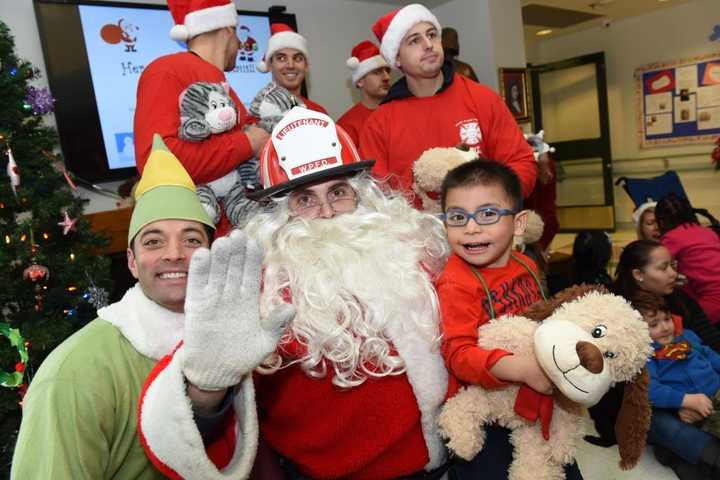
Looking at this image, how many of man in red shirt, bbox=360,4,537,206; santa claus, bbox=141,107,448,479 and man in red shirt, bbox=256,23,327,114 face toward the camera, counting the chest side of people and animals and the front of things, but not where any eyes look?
3

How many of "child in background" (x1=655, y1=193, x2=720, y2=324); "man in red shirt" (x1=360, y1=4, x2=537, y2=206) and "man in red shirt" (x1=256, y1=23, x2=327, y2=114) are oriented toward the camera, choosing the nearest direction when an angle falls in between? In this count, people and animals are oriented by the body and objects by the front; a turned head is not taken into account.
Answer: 2

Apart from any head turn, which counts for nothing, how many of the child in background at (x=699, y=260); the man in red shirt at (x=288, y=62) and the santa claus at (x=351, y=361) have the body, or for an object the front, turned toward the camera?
2

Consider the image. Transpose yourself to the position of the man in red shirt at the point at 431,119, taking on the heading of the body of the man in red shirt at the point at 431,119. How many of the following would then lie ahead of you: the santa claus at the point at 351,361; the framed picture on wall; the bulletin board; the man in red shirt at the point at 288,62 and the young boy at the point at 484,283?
2

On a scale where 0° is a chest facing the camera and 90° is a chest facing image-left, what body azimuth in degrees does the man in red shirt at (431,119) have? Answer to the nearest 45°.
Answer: approximately 0°

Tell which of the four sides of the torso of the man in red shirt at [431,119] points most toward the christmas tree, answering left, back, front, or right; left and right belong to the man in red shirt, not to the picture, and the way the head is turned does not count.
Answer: right

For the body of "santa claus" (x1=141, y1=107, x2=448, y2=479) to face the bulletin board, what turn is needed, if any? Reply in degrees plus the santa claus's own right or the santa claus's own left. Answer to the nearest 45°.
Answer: approximately 135° to the santa claus's own left

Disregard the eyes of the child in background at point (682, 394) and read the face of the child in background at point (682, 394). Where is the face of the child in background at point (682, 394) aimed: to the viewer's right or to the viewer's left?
to the viewer's left
